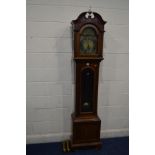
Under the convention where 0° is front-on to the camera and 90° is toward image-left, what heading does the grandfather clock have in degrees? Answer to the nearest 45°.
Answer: approximately 0°
